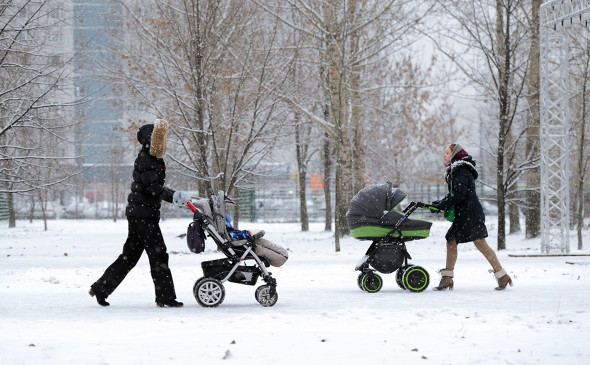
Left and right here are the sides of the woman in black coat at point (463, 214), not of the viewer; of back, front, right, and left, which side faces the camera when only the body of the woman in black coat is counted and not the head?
left

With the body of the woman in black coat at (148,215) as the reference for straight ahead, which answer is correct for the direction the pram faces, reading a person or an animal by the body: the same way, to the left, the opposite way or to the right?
the opposite way

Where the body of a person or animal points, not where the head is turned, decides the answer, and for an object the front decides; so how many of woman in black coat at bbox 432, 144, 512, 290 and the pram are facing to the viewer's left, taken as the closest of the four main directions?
2

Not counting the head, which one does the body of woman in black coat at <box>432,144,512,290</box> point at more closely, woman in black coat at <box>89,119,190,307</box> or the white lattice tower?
the woman in black coat

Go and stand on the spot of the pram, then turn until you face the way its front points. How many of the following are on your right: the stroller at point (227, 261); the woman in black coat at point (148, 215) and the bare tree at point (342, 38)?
1

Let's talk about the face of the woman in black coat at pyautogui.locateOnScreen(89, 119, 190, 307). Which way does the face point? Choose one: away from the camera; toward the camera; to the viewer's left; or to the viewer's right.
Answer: to the viewer's right

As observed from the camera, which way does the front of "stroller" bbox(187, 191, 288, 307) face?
facing to the right of the viewer

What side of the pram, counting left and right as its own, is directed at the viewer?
left

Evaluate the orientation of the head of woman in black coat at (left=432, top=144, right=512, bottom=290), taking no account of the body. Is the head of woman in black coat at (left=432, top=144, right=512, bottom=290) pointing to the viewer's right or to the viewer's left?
to the viewer's left

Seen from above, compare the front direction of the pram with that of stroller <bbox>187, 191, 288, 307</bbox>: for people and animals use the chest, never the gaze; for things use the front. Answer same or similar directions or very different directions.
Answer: very different directions

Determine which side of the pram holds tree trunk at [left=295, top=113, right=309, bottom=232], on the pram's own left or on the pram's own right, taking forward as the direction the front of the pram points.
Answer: on the pram's own right

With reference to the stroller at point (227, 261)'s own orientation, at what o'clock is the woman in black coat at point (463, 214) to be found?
The woman in black coat is roughly at 11 o'clock from the stroller.

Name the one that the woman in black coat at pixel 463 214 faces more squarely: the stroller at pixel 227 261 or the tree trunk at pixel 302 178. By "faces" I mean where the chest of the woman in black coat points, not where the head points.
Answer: the stroller

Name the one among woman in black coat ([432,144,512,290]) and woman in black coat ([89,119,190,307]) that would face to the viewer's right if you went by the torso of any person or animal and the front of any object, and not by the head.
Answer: woman in black coat ([89,119,190,307])

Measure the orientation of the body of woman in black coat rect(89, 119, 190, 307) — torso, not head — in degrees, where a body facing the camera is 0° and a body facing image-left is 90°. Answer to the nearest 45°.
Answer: approximately 270°

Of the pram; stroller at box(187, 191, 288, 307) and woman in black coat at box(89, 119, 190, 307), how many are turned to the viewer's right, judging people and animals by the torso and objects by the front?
2
